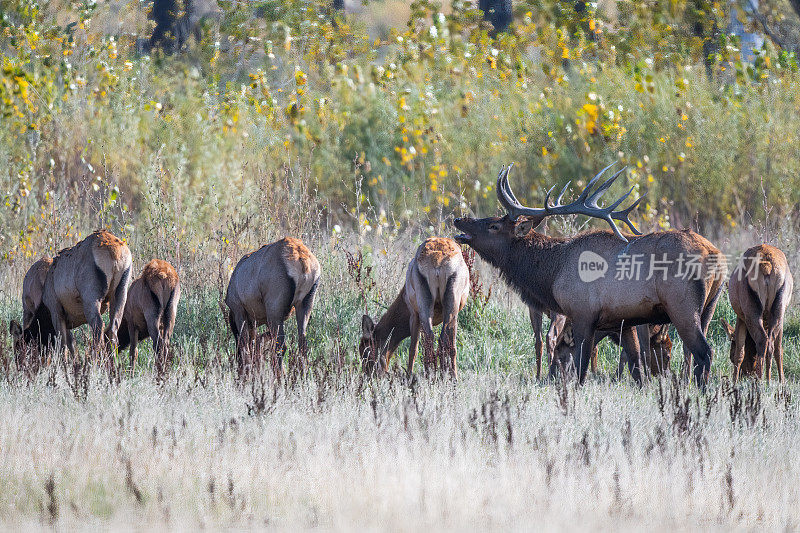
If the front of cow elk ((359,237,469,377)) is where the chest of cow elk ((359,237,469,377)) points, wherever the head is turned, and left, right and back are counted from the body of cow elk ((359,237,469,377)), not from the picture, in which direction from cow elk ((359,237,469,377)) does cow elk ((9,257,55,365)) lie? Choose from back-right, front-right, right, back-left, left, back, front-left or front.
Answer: front-left

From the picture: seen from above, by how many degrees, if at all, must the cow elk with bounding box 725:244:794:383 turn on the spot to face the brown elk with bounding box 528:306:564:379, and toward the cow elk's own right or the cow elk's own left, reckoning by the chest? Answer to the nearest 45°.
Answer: approximately 90° to the cow elk's own left

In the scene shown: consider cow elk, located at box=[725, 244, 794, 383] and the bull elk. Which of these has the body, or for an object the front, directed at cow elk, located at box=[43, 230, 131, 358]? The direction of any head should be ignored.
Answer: the bull elk

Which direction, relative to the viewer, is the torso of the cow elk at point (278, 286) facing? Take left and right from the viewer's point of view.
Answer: facing away from the viewer and to the left of the viewer

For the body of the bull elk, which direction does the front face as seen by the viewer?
to the viewer's left

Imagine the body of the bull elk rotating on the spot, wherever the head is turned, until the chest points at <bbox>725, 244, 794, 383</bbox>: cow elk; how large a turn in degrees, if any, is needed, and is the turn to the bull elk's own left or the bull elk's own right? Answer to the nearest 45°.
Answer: approximately 135° to the bull elk's own right

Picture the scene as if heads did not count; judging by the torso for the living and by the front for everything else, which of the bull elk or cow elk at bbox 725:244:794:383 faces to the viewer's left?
the bull elk

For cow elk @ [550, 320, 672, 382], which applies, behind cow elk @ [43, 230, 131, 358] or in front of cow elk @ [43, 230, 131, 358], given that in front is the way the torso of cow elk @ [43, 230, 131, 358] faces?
behind

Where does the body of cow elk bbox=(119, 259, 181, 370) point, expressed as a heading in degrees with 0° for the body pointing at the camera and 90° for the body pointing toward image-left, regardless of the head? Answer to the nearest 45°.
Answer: approximately 135°

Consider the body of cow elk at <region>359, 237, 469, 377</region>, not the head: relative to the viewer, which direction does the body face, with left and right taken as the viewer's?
facing away from the viewer and to the left of the viewer

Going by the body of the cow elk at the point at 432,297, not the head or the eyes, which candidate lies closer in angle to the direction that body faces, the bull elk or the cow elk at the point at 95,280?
the cow elk

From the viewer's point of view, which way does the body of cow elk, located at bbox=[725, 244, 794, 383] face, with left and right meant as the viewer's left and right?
facing away from the viewer
